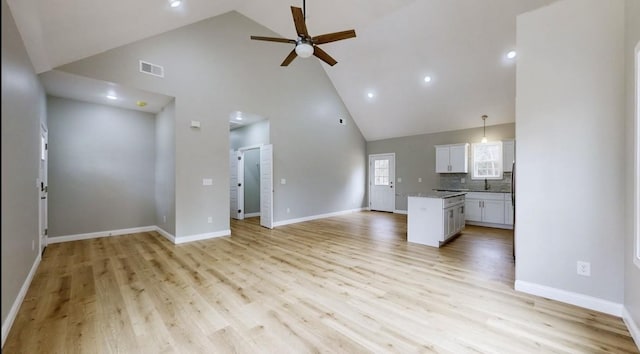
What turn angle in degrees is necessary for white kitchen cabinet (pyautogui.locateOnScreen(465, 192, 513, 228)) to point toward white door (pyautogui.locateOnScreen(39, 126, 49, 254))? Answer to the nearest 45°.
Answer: approximately 45° to its right

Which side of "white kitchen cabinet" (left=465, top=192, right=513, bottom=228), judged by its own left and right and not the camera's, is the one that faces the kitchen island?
front

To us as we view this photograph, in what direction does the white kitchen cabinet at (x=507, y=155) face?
facing the viewer

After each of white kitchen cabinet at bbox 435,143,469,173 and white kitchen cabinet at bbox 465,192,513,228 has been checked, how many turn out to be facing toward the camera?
2

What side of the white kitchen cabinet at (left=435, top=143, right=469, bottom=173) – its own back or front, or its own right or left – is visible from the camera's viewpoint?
front

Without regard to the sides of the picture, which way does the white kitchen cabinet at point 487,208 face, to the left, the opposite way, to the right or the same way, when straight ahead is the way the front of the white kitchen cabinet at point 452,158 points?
the same way

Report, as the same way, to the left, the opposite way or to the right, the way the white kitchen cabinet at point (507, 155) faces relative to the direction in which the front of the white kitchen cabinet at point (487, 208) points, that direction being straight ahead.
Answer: the same way

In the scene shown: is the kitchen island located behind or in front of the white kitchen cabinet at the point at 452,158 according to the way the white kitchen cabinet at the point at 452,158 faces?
in front

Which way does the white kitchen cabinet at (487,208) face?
toward the camera

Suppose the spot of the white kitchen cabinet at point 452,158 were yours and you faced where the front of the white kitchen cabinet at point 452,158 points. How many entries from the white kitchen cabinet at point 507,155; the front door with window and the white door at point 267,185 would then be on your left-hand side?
1

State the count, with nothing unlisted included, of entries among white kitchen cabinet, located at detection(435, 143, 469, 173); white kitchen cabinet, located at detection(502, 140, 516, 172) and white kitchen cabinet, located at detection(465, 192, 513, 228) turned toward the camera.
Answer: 3

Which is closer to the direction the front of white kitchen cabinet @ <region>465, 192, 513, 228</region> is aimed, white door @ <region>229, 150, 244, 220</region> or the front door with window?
the white door
